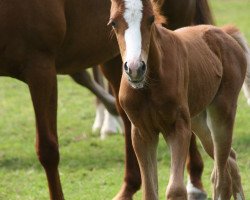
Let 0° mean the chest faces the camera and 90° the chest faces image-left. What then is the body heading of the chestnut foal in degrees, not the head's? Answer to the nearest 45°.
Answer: approximately 45°

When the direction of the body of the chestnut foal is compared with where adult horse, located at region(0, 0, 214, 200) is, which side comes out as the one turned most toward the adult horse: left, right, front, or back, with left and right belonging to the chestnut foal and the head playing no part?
right
